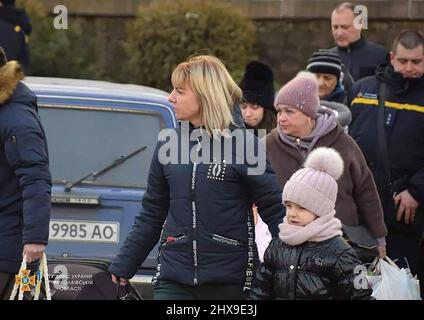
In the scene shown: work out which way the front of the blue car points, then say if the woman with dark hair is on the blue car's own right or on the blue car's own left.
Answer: on the blue car's own right

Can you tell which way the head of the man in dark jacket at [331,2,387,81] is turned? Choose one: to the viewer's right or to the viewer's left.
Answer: to the viewer's left

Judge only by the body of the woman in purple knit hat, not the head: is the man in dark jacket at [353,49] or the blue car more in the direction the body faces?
the blue car

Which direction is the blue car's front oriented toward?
away from the camera

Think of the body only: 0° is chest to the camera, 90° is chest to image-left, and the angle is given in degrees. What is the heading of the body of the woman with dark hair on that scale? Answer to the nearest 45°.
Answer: approximately 45°
